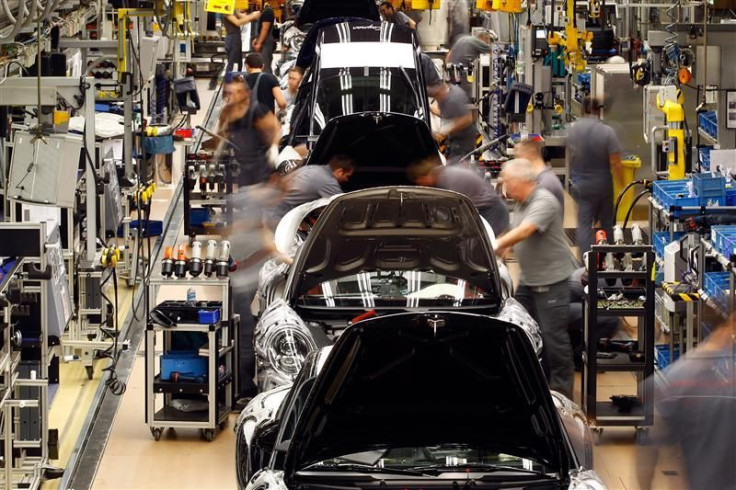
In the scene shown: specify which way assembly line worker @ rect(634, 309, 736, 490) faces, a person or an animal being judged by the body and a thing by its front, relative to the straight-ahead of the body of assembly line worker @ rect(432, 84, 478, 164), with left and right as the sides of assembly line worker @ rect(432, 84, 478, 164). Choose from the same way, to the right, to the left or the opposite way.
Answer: to the right

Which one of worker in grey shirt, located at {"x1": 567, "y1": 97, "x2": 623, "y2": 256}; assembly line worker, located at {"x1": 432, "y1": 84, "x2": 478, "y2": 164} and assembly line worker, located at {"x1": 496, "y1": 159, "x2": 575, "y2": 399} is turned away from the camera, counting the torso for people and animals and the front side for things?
the worker in grey shirt

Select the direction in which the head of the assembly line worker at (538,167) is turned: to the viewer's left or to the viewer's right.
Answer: to the viewer's left

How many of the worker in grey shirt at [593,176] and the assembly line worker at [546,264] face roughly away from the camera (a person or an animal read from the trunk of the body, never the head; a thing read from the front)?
1

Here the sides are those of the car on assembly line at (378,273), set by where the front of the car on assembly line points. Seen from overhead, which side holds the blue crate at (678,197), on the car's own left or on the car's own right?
on the car's own left

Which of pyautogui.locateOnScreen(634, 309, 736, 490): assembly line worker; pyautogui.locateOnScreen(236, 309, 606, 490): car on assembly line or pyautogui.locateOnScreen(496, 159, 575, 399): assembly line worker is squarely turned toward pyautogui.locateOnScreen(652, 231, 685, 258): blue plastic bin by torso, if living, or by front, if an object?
pyautogui.locateOnScreen(634, 309, 736, 490): assembly line worker

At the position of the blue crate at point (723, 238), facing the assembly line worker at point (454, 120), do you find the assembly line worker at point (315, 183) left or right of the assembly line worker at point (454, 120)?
left

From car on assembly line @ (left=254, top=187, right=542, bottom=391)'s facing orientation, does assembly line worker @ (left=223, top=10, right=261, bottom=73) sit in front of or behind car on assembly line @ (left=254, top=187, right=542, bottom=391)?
behind

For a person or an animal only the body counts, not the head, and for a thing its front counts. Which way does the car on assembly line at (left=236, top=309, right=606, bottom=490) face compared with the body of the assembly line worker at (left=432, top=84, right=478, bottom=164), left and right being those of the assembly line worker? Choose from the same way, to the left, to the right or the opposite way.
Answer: to the left

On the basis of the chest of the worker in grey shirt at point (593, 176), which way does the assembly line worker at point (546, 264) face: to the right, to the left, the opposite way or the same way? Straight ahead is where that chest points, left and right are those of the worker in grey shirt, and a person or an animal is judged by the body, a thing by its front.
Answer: to the left

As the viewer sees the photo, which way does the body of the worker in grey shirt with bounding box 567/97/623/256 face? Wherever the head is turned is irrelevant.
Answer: away from the camera

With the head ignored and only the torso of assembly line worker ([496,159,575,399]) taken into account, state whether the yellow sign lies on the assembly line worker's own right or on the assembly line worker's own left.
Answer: on the assembly line worker's own right

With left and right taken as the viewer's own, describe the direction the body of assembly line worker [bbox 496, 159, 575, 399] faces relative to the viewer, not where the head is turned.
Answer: facing to the left of the viewer

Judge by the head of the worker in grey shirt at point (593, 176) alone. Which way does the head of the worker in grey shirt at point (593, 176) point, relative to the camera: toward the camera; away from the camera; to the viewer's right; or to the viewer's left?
away from the camera

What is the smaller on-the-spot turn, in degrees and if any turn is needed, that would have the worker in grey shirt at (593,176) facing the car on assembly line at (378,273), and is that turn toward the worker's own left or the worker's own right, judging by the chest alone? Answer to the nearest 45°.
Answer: approximately 180°

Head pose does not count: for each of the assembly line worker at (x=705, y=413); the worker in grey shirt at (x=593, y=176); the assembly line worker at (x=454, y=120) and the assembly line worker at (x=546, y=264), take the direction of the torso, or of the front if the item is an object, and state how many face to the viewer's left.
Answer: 2
